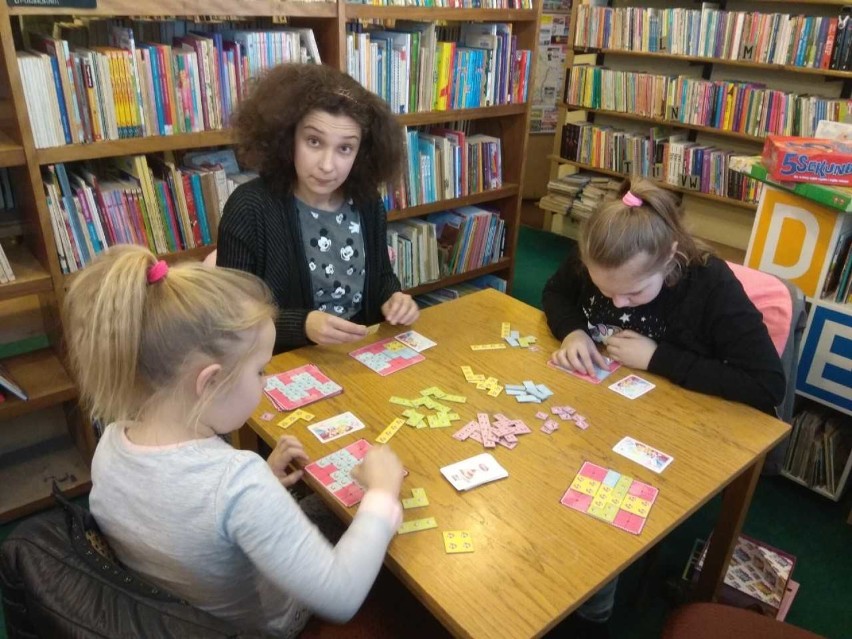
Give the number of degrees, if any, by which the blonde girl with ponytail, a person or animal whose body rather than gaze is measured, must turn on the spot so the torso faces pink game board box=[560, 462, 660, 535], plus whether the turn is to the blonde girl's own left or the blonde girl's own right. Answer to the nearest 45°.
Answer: approximately 45° to the blonde girl's own right

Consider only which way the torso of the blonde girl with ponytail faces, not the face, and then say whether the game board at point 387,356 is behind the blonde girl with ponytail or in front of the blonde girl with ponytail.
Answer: in front

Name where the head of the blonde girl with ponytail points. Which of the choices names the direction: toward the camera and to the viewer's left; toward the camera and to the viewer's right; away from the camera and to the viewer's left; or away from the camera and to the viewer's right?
away from the camera and to the viewer's right

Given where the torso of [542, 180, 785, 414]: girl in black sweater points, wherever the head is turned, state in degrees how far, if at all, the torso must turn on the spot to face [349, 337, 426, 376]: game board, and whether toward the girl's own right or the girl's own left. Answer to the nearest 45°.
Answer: approximately 45° to the girl's own right

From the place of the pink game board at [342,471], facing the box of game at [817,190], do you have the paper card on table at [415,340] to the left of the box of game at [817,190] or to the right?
left

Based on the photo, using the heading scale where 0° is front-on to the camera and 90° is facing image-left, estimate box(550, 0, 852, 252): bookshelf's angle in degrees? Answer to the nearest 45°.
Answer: approximately 45°

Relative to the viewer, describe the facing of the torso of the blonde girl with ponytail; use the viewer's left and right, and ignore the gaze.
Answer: facing away from the viewer and to the right of the viewer

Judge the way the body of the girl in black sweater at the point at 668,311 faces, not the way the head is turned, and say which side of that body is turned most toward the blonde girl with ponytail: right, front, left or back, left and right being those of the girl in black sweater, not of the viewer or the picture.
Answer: front

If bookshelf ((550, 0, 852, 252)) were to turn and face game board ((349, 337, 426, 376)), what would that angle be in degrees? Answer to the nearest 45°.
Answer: approximately 45° to its left

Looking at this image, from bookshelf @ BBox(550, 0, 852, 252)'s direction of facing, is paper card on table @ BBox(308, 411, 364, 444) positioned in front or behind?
in front

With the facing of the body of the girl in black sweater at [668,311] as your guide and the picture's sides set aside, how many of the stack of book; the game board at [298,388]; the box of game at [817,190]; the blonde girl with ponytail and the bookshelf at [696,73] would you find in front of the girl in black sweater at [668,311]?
2

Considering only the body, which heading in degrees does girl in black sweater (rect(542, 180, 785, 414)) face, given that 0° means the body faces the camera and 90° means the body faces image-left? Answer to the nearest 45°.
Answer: approximately 45°

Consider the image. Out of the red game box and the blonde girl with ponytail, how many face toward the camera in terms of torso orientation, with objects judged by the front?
1
